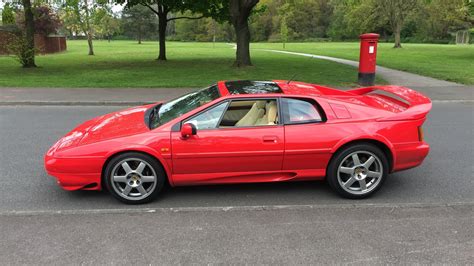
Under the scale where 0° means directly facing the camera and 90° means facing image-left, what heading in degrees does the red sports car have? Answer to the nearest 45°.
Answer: approximately 90°

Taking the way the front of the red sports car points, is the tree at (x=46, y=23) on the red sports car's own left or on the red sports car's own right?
on the red sports car's own right

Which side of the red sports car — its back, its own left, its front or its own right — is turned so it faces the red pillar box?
right

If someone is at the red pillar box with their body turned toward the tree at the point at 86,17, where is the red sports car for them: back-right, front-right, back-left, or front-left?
back-left

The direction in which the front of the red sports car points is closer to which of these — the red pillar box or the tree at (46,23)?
the tree
